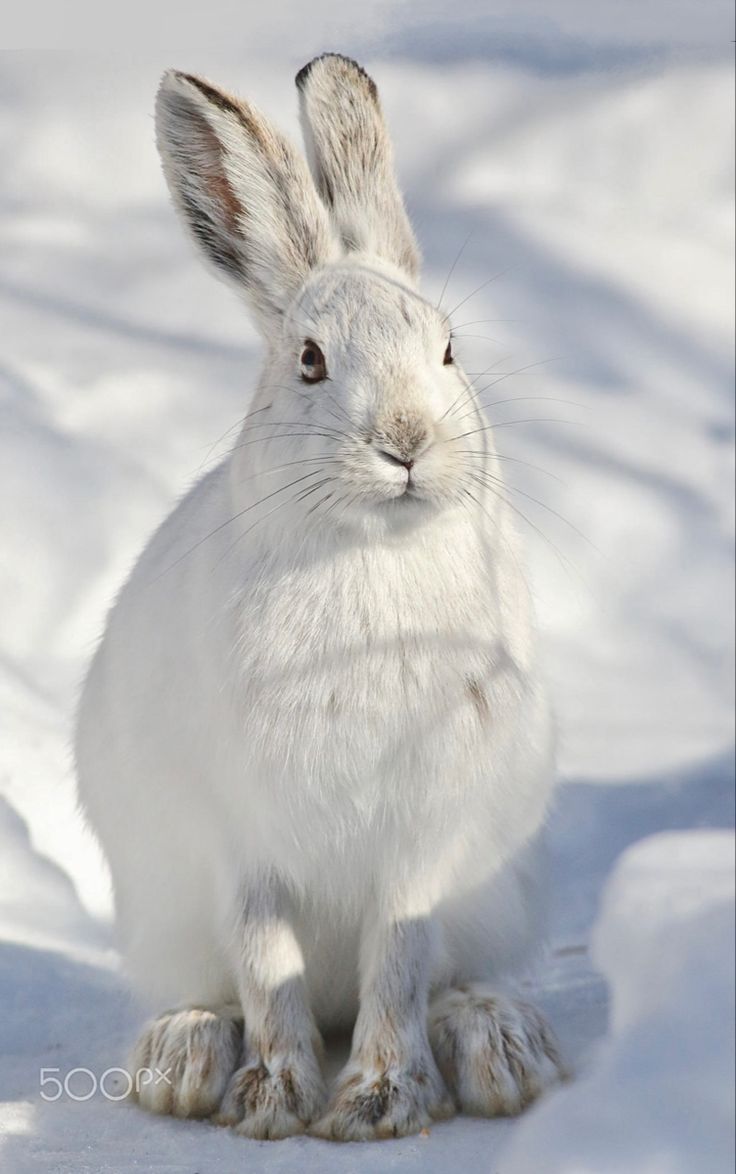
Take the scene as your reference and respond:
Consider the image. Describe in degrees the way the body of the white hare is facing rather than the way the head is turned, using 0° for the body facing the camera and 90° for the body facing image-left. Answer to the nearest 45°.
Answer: approximately 0°
